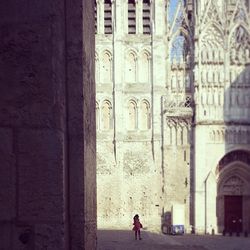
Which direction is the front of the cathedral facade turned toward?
toward the camera

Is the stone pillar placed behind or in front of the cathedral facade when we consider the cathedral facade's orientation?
in front
